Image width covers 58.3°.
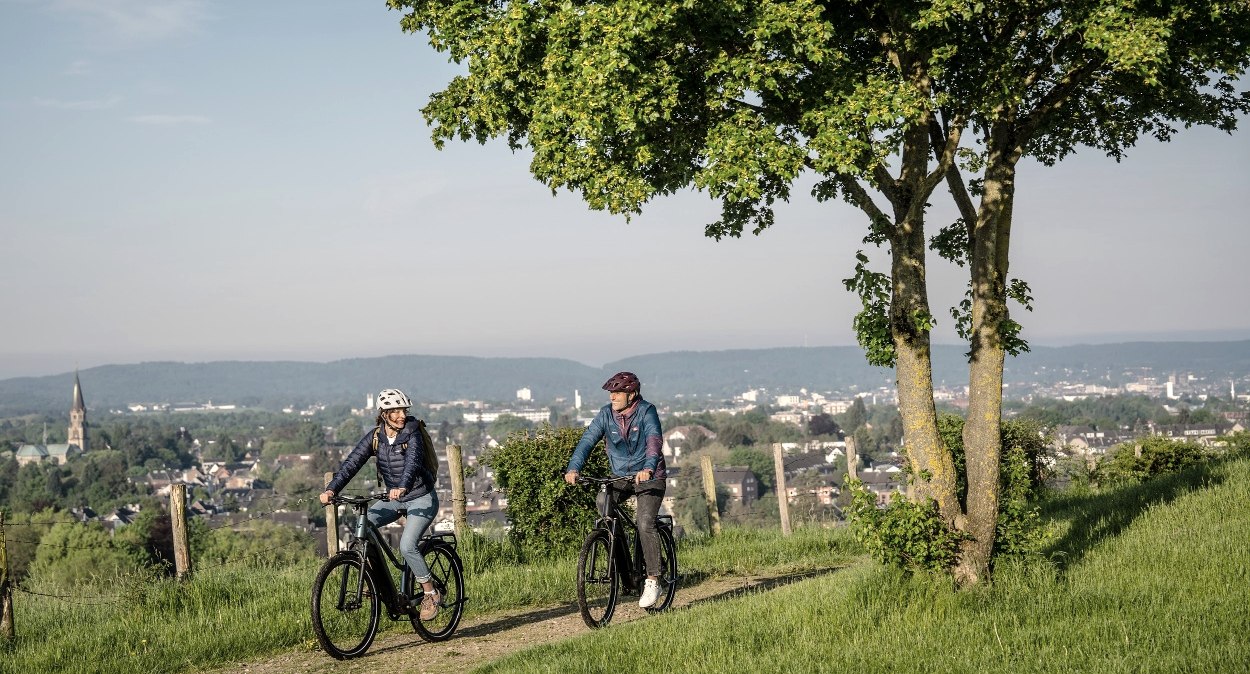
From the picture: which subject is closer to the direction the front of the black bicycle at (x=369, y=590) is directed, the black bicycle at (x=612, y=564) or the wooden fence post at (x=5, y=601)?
the wooden fence post

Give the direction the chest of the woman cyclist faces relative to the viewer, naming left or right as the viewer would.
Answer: facing the viewer and to the left of the viewer

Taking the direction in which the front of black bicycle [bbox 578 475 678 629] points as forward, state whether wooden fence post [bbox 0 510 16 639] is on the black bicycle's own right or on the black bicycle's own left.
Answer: on the black bicycle's own right

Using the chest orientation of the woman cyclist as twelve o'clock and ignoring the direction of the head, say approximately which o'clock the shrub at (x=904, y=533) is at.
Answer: The shrub is roughly at 8 o'clock from the woman cyclist.

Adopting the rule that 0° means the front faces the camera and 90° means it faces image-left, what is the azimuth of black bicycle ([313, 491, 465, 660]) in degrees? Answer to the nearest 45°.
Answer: approximately 45°

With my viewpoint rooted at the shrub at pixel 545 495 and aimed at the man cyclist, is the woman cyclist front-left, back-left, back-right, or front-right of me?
front-right

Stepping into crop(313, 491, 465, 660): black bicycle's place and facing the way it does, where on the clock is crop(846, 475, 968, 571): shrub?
The shrub is roughly at 8 o'clock from the black bicycle.

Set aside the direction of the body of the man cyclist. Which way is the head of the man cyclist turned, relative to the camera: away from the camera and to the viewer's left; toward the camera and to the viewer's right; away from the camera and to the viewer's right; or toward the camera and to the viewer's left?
toward the camera and to the viewer's left

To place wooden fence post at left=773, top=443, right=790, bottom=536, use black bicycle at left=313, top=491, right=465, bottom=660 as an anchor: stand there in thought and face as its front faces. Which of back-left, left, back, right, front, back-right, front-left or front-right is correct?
back

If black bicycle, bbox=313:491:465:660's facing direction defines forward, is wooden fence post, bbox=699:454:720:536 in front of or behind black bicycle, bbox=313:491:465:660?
behind

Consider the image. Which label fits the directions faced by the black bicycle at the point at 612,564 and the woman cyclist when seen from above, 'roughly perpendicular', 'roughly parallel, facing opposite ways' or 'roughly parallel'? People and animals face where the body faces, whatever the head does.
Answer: roughly parallel

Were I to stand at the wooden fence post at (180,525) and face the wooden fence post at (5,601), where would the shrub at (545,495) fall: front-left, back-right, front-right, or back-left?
back-left

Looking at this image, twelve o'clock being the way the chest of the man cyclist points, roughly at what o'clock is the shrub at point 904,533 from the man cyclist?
The shrub is roughly at 8 o'clock from the man cyclist.

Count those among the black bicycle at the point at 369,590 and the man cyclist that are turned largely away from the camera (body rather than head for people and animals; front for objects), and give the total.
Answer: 0

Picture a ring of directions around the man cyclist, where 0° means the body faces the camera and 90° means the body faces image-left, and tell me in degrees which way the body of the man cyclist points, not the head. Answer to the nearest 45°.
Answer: approximately 45°

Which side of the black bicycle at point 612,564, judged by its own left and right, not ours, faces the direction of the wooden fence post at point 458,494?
right

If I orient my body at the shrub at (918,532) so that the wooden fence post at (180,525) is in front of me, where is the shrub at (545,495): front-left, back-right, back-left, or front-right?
front-right

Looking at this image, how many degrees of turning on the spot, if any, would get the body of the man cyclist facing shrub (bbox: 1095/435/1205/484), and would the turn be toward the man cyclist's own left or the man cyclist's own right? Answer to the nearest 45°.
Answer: approximately 180°

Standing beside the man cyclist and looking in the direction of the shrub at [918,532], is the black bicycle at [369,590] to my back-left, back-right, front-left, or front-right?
back-right
